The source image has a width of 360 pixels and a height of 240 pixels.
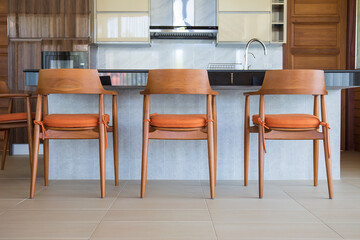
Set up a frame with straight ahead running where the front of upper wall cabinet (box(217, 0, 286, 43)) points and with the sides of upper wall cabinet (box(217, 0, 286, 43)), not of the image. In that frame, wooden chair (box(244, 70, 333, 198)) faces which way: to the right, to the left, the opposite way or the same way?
the opposite way

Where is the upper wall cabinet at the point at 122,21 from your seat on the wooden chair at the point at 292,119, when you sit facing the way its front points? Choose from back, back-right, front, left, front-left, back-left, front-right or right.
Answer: front-left

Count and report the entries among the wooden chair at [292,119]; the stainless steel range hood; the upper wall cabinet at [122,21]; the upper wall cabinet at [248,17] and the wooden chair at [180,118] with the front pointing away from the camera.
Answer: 2

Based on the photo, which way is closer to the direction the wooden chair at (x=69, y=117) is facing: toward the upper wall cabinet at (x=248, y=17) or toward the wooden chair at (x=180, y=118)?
the upper wall cabinet

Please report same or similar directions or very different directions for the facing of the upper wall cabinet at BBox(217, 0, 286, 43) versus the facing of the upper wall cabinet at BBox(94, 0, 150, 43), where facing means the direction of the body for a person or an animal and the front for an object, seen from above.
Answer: same or similar directions

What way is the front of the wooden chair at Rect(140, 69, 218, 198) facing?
away from the camera

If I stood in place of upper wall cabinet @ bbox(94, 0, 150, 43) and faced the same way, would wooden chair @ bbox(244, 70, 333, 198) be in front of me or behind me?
in front

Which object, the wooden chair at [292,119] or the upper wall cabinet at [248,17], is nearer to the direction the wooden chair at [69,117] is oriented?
the upper wall cabinet

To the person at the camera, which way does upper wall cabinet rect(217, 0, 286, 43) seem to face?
facing the viewer

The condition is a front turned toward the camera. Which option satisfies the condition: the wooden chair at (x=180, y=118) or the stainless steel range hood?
the stainless steel range hood

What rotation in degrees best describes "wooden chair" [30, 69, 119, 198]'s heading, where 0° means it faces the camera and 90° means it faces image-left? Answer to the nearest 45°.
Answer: approximately 180°

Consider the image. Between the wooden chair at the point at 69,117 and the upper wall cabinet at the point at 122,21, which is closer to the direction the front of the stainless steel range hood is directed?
the wooden chair

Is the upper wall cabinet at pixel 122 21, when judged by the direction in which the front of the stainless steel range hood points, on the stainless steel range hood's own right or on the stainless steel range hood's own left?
on the stainless steel range hood's own right

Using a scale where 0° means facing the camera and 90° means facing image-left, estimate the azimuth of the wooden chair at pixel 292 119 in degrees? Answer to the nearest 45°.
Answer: approximately 180°

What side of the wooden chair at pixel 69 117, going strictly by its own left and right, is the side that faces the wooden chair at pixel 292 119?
right

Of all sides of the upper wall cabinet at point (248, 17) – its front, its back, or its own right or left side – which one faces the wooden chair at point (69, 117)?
front

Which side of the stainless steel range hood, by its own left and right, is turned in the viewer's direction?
front

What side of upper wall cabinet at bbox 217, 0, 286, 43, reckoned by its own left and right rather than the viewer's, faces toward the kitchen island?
front

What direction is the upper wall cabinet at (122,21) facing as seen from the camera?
toward the camera

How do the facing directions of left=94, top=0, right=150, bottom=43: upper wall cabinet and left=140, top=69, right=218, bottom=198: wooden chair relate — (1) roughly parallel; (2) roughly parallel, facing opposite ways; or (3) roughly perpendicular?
roughly parallel, facing opposite ways

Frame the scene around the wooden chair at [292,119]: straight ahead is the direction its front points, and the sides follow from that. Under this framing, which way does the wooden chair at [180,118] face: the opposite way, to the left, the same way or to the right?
the same way

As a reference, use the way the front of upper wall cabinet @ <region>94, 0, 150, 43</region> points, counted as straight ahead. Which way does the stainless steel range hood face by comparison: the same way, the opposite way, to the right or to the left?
the same way
